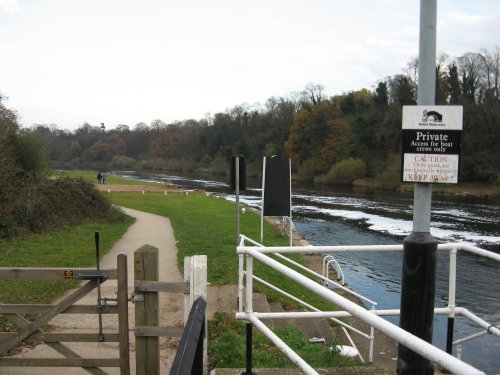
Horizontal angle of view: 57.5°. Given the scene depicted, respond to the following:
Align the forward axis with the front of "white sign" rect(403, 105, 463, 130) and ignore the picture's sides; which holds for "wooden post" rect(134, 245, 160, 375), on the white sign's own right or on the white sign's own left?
on the white sign's own right

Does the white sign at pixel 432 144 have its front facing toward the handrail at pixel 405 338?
yes

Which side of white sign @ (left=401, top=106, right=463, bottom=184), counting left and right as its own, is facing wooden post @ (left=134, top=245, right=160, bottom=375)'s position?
right

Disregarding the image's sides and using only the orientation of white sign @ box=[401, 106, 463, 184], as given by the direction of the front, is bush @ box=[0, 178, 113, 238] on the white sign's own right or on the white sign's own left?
on the white sign's own right

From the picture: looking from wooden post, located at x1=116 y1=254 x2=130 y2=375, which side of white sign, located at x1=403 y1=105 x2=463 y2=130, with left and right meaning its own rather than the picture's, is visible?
right

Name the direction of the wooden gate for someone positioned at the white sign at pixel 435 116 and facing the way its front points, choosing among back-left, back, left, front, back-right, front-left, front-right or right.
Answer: right

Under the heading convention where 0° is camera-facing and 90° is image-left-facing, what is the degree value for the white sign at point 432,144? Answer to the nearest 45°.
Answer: approximately 0°

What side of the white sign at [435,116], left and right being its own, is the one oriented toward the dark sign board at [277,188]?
back
